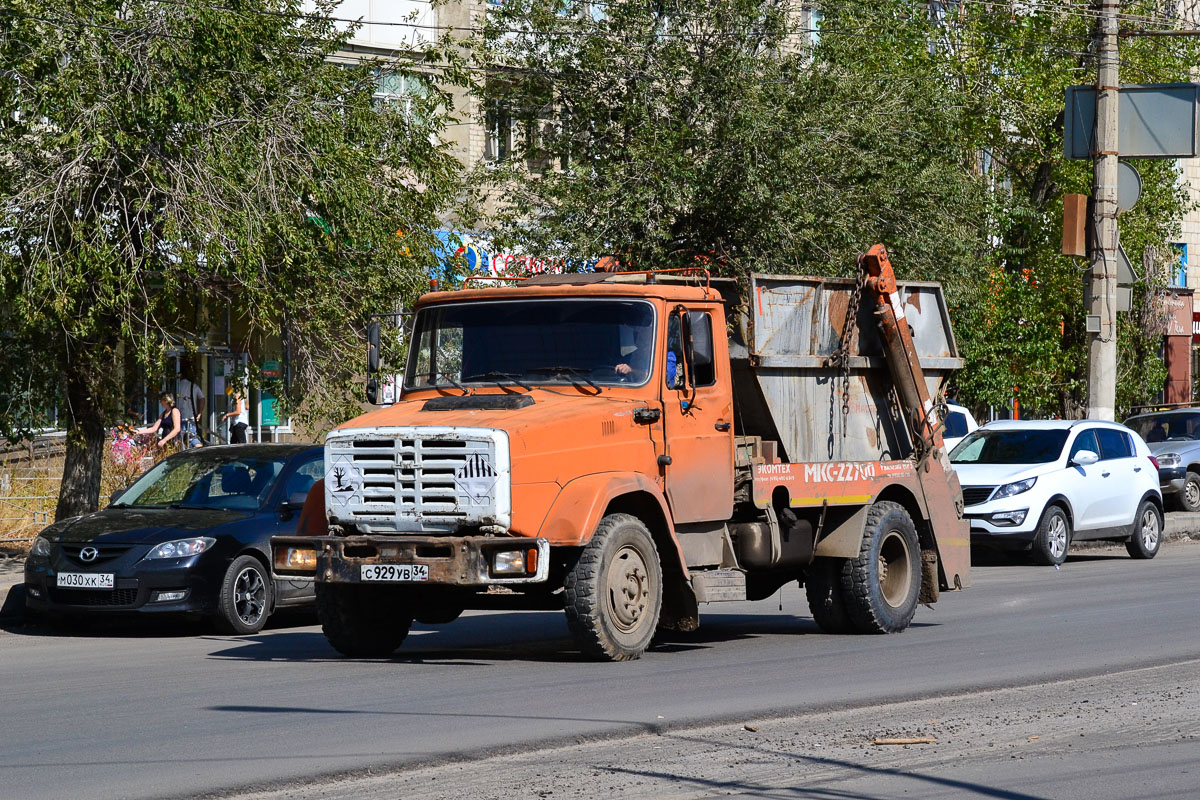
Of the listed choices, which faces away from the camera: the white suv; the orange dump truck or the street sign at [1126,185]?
the street sign

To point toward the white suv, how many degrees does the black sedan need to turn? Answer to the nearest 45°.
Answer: approximately 180°

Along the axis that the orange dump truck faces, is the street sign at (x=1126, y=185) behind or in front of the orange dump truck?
behind

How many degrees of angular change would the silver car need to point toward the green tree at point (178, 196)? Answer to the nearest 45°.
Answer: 0° — it already faces it

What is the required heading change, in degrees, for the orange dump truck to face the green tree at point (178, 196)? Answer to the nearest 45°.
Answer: approximately 90° to its right

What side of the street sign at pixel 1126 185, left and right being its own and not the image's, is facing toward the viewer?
back

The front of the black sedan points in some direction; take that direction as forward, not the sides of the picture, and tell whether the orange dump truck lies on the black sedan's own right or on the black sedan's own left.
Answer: on the black sedan's own left

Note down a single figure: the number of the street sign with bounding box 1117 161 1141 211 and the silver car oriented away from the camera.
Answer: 1

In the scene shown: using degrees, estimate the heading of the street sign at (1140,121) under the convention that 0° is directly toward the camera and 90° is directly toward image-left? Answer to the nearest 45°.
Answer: approximately 180°

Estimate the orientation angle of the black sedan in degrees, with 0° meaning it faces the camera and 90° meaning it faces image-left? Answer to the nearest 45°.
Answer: approximately 45°

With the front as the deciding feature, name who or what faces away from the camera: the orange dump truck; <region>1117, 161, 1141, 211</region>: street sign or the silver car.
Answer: the street sign

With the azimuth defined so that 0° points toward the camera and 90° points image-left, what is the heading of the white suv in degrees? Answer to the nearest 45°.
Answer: approximately 45°
